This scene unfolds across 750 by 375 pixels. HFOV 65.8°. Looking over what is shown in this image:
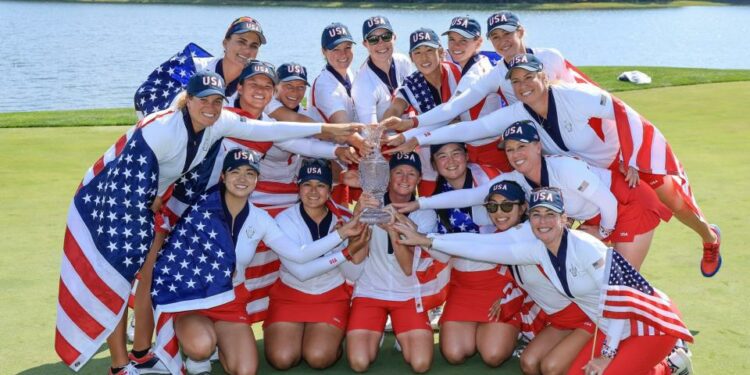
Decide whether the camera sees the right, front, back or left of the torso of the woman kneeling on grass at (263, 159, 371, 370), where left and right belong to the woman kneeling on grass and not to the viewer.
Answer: front

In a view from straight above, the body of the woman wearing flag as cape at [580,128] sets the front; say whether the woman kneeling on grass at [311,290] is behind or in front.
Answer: in front

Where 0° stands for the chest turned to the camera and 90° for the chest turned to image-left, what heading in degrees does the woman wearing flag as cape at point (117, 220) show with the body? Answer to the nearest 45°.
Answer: approximately 315°

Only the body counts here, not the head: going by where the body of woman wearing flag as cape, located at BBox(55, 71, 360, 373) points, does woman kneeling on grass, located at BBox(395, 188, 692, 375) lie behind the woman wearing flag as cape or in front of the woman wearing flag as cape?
in front

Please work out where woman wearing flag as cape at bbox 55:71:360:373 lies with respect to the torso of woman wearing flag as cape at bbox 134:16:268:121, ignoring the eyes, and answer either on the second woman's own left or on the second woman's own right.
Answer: on the second woman's own right

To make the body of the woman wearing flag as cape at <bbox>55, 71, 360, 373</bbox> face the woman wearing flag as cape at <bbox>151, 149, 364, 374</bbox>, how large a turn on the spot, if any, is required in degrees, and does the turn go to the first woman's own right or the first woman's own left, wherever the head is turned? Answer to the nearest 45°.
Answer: approximately 45° to the first woman's own left

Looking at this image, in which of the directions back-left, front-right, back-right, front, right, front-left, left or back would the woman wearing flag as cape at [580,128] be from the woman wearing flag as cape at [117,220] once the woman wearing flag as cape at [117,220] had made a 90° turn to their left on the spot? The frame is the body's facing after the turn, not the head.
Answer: front-right

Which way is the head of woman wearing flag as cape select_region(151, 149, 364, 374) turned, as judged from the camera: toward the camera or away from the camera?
toward the camera

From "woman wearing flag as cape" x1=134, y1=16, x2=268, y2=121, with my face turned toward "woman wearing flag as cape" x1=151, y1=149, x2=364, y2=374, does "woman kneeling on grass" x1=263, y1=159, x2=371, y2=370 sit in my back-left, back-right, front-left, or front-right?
front-left

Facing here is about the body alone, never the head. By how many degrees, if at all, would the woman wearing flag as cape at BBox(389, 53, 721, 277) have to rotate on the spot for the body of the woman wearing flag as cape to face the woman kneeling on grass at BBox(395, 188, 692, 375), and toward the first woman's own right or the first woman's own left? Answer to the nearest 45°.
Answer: approximately 45° to the first woman's own left

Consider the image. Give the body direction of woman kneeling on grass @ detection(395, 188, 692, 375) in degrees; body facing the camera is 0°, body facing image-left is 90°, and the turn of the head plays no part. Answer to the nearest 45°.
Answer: approximately 45°

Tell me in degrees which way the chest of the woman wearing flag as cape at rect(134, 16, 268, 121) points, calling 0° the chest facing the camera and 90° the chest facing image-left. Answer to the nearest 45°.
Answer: approximately 315°
